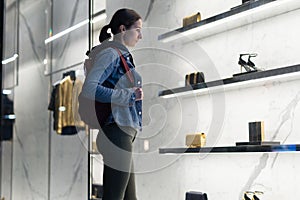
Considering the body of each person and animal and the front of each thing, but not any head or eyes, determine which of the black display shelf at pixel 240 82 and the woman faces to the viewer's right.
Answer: the woman

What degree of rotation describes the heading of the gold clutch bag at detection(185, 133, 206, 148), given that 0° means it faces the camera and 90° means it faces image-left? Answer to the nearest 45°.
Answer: approximately 45°

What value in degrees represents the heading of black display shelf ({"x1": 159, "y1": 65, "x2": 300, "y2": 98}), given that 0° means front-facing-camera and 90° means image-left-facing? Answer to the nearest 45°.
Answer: approximately 45°

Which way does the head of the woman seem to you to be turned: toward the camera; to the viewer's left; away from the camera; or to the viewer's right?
to the viewer's right

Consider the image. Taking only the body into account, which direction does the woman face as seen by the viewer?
to the viewer's right

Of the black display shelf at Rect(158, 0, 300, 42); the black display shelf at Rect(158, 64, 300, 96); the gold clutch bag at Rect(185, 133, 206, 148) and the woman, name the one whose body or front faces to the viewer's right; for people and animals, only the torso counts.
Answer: the woman
